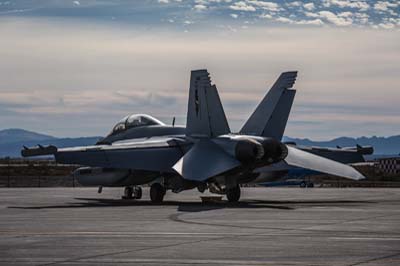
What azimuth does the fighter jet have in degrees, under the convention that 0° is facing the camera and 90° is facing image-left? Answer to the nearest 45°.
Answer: approximately 135°
